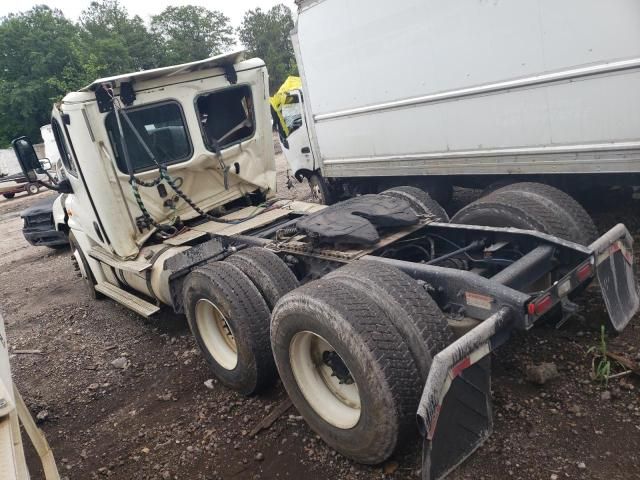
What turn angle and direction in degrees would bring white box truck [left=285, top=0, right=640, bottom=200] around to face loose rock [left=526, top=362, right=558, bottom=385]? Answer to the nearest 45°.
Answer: approximately 135° to its left

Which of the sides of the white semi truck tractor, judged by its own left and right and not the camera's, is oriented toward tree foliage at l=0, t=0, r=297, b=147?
front

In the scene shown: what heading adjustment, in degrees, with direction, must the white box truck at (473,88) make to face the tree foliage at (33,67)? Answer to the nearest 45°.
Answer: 0° — it already faces it

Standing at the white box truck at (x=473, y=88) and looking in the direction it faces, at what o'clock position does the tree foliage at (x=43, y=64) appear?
The tree foliage is roughly at 12 o'clock from the white box truck.

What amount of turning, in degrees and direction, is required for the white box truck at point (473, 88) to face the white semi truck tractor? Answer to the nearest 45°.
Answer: approximately 90° to its left

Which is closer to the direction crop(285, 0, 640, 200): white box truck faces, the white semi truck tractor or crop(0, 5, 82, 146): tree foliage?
the tree foliage

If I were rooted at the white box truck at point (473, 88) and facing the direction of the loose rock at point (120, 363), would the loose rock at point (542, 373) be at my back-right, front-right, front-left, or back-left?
front-left

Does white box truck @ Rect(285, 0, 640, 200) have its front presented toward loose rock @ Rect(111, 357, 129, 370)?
no

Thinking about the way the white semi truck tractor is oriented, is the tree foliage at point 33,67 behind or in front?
in front

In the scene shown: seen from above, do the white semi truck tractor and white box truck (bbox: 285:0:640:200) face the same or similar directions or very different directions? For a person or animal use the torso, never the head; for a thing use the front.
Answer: same or similar directions

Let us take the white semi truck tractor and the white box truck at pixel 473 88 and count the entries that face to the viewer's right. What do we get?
0

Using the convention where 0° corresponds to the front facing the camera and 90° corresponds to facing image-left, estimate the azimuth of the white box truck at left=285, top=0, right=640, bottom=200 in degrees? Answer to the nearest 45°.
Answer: approximately 135°

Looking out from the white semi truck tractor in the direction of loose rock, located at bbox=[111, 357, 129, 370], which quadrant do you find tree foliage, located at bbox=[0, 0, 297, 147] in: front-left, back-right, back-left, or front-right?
front-right

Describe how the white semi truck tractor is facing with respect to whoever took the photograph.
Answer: facing away from the viewer and to the left of the viewer
